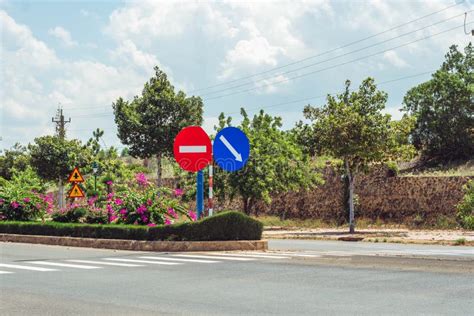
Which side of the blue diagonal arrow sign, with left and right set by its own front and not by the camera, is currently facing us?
front

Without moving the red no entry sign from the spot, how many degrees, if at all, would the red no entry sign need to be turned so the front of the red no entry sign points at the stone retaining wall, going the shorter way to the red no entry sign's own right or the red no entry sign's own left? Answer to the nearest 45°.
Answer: approximately 135° to the red no entry sign's own left

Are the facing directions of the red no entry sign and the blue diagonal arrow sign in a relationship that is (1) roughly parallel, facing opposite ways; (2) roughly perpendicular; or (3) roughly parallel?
roughly parallel

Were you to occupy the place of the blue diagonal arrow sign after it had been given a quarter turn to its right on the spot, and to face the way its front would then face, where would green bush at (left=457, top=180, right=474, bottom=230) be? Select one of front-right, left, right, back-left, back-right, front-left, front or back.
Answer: back-right

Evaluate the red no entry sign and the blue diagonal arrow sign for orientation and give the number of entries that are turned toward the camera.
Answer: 2

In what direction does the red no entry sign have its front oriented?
toward the camera

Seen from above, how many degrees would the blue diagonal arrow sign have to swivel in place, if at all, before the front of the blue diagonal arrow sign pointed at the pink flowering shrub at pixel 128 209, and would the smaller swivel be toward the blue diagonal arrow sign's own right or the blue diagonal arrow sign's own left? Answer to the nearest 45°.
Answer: approximately 135° to the blue diagonal arrow sign's own right

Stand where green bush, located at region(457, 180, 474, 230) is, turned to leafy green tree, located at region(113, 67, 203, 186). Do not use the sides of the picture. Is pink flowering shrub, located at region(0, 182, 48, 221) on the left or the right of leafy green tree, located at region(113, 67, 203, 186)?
left

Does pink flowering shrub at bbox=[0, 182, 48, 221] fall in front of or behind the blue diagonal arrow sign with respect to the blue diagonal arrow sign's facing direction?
behind

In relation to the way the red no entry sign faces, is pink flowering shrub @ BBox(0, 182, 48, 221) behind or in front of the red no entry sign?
behind
